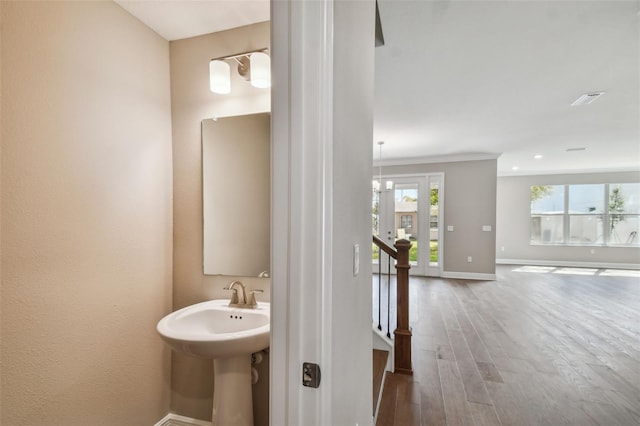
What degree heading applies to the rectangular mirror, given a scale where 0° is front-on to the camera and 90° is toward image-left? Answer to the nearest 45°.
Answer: approximately 45°

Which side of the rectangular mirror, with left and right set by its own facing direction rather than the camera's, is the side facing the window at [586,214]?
back

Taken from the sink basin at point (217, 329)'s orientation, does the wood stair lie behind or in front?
behind

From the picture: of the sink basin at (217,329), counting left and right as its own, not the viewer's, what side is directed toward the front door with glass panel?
back

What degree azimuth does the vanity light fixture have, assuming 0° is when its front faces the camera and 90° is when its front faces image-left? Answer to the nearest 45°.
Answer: approximately 45°

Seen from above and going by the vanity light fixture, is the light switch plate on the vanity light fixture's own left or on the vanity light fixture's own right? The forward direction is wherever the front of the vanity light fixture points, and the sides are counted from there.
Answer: on the vanity light fixture's own left

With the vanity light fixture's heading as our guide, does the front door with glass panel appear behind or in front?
behind
